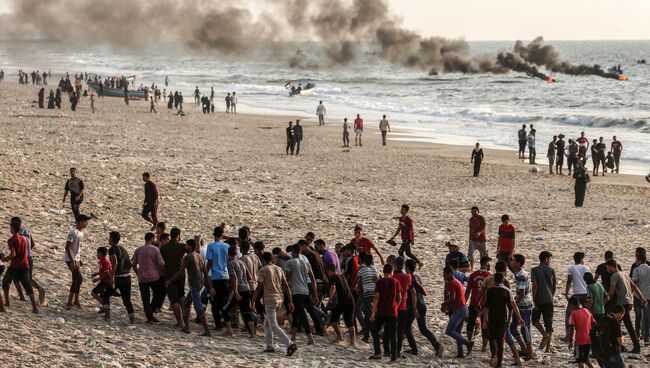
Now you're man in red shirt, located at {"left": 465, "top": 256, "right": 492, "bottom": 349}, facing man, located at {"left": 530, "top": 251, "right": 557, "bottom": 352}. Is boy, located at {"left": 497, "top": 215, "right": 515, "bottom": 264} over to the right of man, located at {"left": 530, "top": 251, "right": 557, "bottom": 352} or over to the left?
left

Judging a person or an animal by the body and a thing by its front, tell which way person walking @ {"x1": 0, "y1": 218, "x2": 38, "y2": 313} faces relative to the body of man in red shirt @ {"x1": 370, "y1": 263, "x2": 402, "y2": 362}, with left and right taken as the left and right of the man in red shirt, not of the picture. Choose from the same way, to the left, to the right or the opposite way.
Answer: to the left

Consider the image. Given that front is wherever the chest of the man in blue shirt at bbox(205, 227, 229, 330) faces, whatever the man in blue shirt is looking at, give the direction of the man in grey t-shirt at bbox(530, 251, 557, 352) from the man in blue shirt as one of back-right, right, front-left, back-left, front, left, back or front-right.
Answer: right

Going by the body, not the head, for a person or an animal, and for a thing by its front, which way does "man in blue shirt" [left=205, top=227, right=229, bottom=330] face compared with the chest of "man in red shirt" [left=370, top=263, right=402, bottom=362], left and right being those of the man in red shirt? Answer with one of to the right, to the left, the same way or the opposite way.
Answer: the same way

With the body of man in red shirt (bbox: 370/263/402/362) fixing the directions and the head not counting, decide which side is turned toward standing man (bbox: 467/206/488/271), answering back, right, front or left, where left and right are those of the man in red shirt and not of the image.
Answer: front

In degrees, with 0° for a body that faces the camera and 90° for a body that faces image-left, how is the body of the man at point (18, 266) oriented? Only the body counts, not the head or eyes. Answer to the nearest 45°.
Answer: approximately 135°

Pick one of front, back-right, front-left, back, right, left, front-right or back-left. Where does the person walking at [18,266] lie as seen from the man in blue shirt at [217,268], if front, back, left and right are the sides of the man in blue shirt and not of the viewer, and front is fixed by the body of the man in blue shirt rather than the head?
left

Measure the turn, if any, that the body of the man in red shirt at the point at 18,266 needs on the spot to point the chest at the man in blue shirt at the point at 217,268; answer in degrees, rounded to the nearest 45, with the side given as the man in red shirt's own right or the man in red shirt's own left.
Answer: approximately 135° to the man in red shirt's own right

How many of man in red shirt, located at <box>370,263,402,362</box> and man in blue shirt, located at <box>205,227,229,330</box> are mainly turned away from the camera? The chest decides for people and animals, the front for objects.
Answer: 2

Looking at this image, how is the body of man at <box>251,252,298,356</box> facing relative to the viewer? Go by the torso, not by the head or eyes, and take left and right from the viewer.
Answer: facing away from the viewer and to the left of the viewer

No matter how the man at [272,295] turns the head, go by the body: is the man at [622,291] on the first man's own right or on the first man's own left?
on the first man's own right

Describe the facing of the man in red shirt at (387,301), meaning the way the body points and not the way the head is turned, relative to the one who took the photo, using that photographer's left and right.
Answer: facing away from the viewer

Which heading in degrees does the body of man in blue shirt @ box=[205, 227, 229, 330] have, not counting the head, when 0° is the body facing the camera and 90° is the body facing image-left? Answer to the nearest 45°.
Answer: approximately 180°
